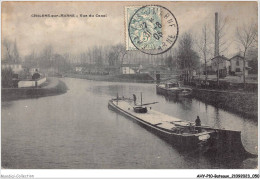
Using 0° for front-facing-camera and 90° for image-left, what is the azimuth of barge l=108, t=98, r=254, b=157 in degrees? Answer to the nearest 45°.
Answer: approximately 135°
